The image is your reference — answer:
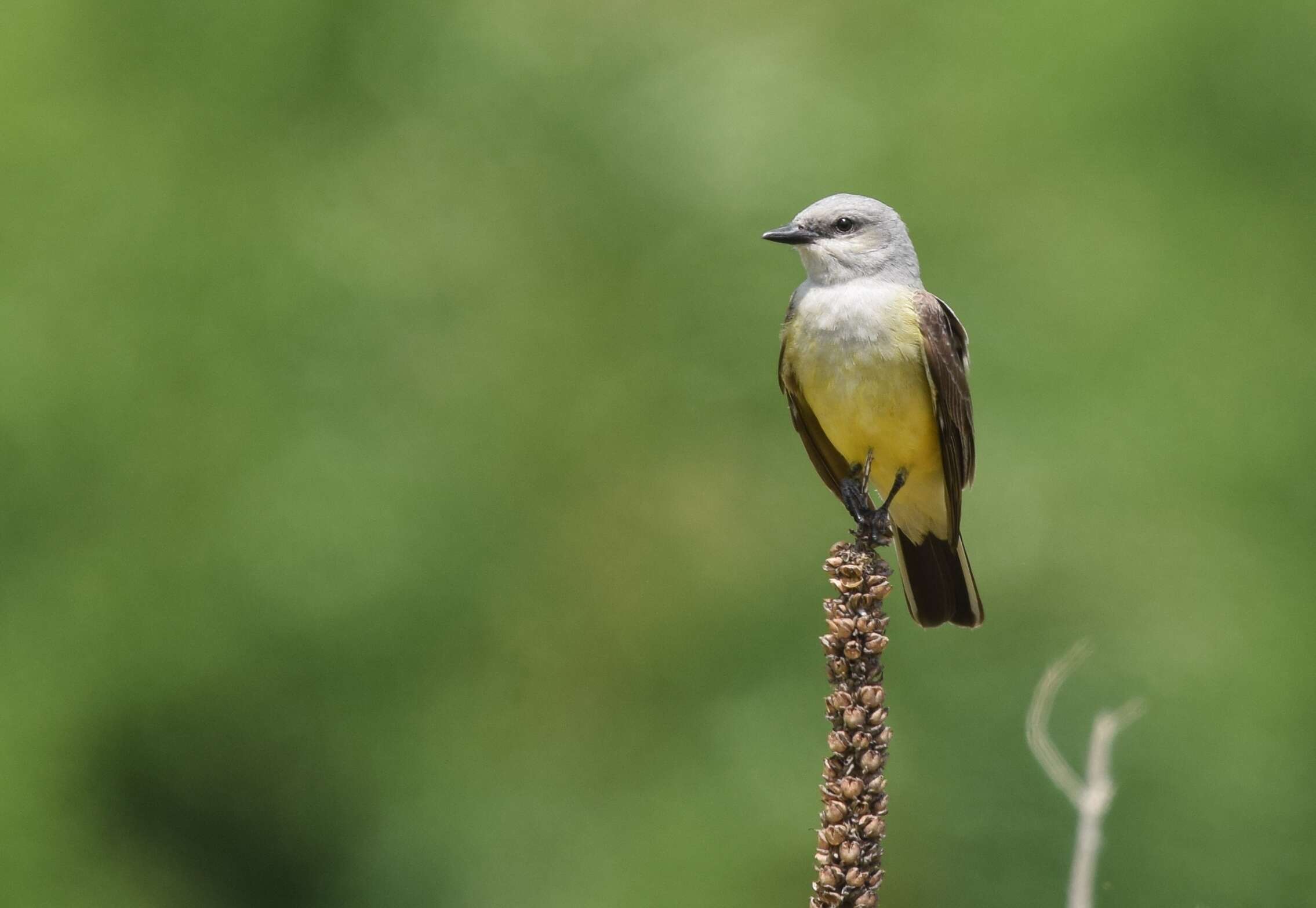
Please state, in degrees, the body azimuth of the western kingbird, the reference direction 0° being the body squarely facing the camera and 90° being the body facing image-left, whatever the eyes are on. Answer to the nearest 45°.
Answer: approximately 45°

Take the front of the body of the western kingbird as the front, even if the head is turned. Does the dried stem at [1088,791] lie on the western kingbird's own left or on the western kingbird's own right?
on the western kingbird's own left
